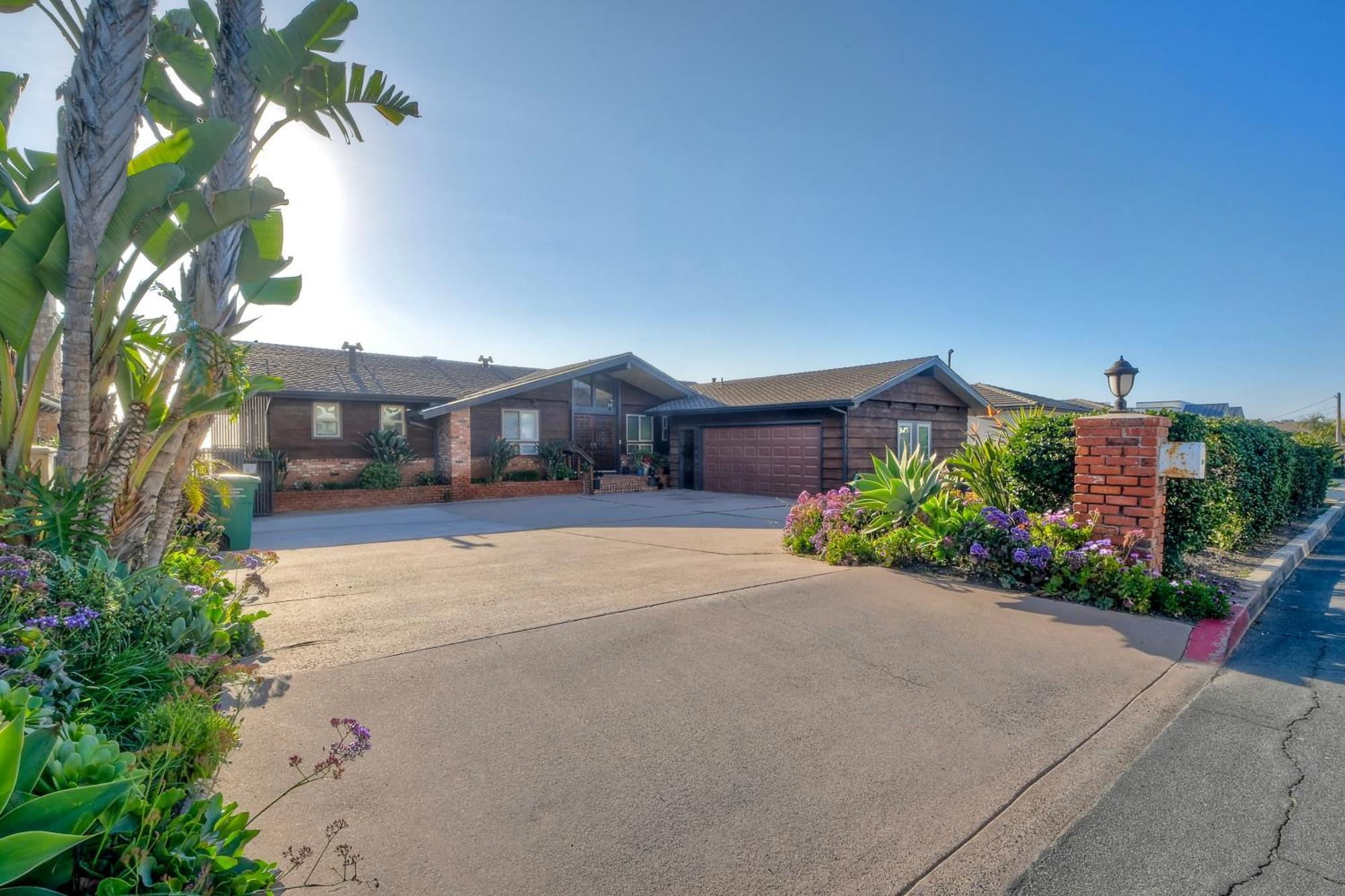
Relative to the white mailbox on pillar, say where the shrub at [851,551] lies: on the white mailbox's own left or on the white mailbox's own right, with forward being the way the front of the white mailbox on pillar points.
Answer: on the white mailbox's own right

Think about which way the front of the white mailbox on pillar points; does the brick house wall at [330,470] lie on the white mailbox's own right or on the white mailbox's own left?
on the white mailbox's own right

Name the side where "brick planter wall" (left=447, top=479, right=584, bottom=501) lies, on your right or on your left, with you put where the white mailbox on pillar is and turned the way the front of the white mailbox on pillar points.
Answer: on your right

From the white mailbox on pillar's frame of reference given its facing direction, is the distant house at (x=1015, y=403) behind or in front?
behind

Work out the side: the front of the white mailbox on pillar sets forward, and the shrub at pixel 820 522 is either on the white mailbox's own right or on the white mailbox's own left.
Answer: on the white mailbox's own right
